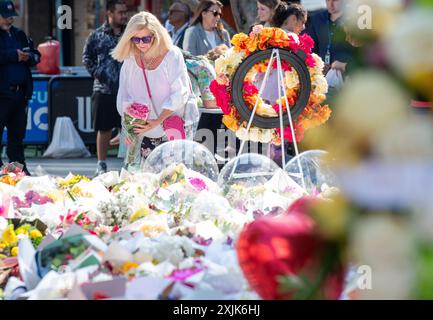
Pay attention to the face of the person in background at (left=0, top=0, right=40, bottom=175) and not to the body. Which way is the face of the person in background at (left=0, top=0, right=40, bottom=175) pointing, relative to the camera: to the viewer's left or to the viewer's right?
to the viewer's right

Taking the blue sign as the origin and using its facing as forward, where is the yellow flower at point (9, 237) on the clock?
The yellow flower is roughly at 12 o'clock from the blue sign.

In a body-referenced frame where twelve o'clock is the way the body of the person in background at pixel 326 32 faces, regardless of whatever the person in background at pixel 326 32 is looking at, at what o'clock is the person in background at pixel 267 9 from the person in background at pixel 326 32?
the person in background at pixel 267 9 is roughly at 3 o'clock from the person in background at pixel 326 32.

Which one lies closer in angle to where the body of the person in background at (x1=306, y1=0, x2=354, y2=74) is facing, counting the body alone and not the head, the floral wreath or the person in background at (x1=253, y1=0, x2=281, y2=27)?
the floral wreath

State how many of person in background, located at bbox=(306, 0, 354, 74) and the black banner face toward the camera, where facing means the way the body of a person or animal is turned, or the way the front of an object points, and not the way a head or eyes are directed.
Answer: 2
